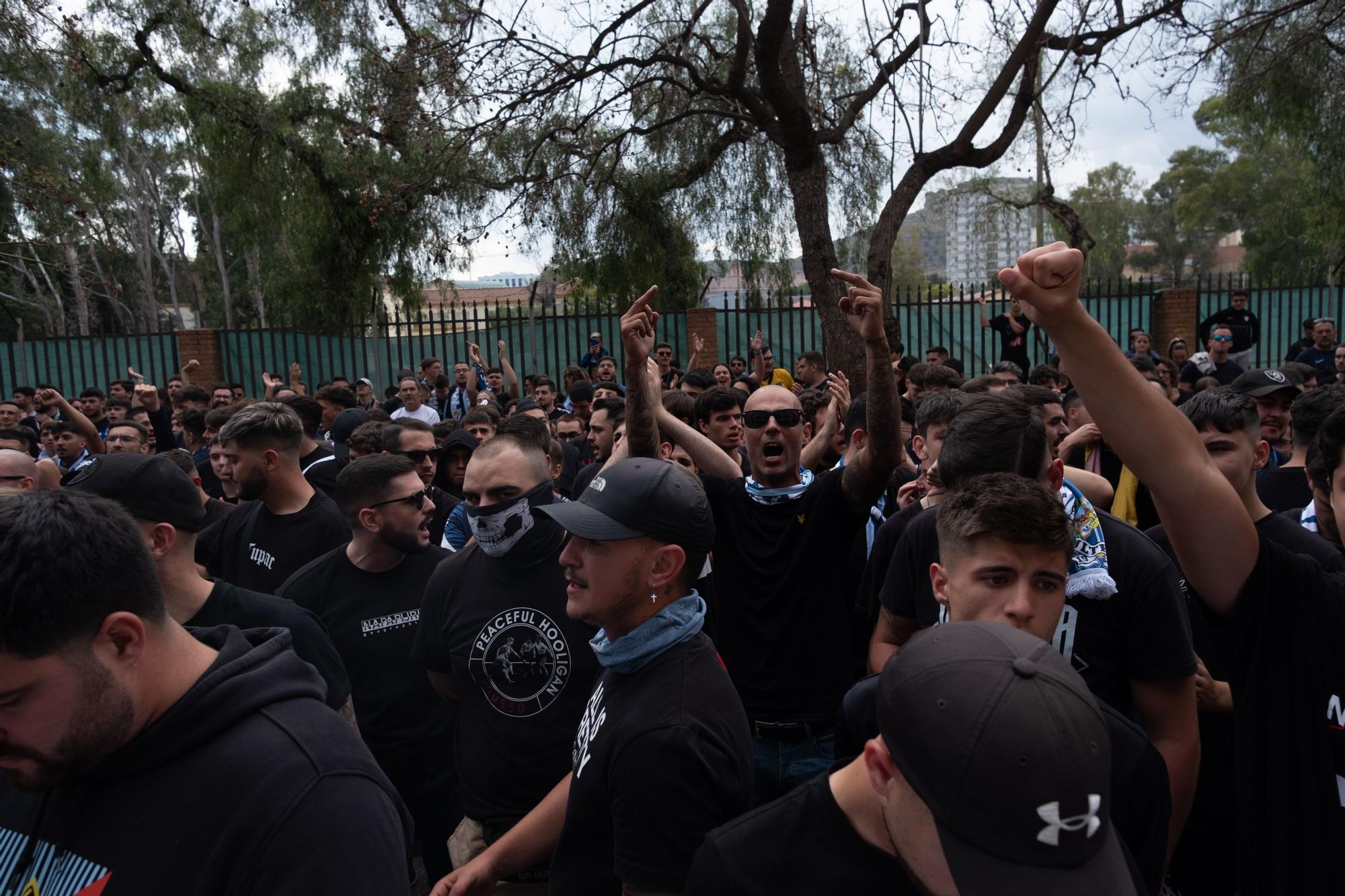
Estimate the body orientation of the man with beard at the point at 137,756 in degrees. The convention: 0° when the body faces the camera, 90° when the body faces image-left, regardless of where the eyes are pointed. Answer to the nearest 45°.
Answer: approximately 45°

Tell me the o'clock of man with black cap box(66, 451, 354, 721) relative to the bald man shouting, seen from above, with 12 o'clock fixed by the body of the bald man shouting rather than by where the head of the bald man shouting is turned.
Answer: The man with black cap is roughly at 2 o'clock from the bald man shouting.

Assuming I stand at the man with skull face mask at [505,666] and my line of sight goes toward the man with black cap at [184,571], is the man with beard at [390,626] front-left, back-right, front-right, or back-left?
front-right

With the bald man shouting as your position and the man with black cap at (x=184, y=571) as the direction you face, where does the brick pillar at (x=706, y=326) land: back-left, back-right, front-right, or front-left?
back-right

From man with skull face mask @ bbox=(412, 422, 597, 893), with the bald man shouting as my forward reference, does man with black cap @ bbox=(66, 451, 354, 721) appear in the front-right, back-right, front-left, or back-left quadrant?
back-left

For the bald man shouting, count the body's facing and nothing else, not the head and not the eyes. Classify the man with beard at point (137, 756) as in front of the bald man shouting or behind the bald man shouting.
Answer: in front

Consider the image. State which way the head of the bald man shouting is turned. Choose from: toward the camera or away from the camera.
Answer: toward the camera

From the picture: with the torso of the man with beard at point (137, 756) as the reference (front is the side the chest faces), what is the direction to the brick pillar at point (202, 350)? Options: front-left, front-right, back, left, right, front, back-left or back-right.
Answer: back-right

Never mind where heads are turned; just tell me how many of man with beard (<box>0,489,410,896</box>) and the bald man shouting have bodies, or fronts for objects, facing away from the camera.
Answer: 0

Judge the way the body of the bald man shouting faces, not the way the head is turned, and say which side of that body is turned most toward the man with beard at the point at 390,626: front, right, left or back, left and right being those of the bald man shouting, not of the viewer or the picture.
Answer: right

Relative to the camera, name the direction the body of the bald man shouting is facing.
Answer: toward the camera

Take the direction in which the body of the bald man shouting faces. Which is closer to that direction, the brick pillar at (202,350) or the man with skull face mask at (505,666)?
the man with skull face mask

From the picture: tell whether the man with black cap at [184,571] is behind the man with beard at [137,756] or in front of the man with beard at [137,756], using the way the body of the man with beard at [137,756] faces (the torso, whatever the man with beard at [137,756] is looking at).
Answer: behind
